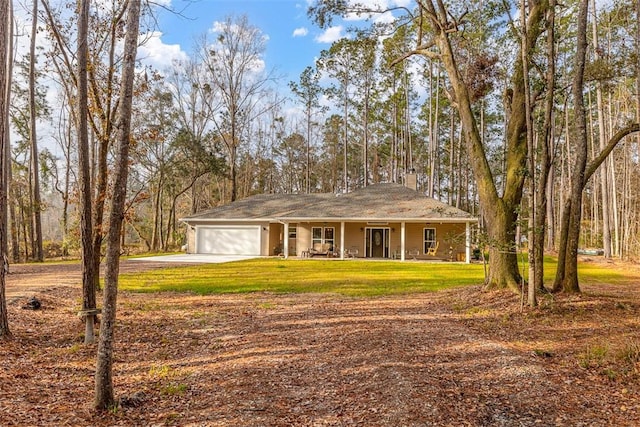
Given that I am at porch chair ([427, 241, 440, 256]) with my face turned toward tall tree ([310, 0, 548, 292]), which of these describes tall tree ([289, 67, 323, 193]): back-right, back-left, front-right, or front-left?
back-right

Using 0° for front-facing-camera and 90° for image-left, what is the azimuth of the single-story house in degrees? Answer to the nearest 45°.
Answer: approximately 0°

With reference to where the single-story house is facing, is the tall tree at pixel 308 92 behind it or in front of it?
behind

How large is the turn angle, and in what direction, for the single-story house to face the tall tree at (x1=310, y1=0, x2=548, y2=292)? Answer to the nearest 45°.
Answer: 0° — it already faces it
